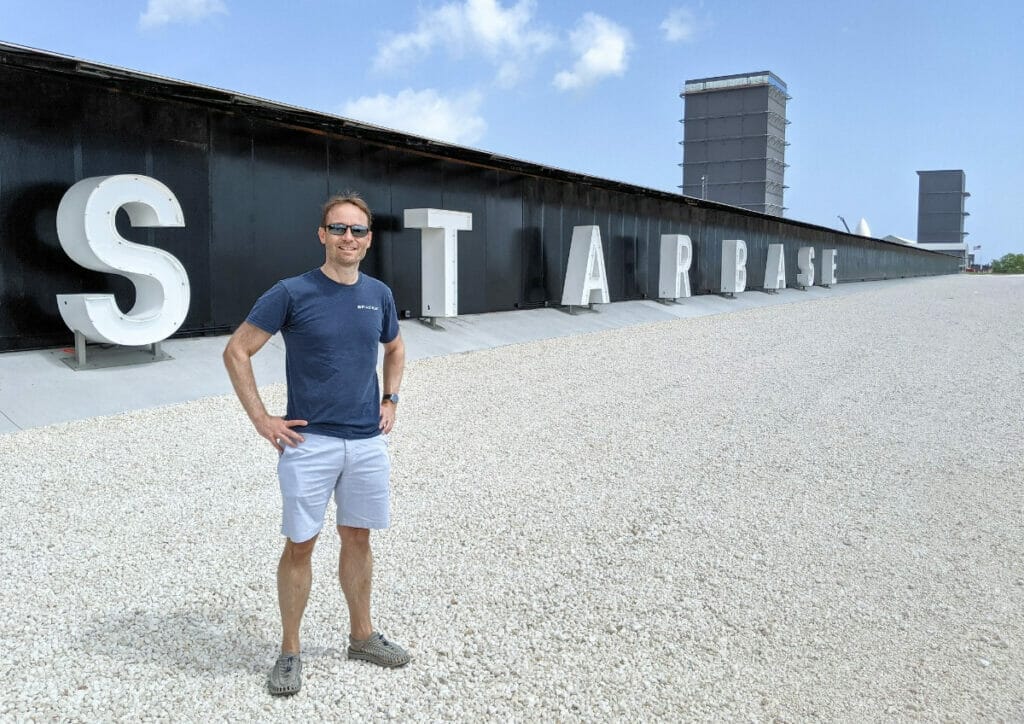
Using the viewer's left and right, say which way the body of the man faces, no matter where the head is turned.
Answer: facing the viewer and to the right of the viewer

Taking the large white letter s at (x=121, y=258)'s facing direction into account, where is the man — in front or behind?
in front

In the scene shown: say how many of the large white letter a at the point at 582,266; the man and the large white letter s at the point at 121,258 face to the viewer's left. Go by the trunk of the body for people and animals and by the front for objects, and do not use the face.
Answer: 0

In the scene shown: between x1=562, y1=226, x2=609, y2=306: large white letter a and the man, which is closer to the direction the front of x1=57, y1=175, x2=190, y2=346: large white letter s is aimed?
the man

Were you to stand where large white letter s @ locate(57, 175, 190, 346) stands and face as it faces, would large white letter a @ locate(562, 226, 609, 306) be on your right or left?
on your left

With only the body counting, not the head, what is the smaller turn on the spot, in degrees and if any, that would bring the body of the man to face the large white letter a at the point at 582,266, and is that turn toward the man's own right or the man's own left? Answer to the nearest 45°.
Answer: approximately 135° to the man's own left

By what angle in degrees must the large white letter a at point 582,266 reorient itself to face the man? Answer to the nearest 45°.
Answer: approximately 45° to its right

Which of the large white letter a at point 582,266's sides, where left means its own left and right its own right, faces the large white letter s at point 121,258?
right

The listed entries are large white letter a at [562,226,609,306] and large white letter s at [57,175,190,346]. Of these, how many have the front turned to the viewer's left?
0
